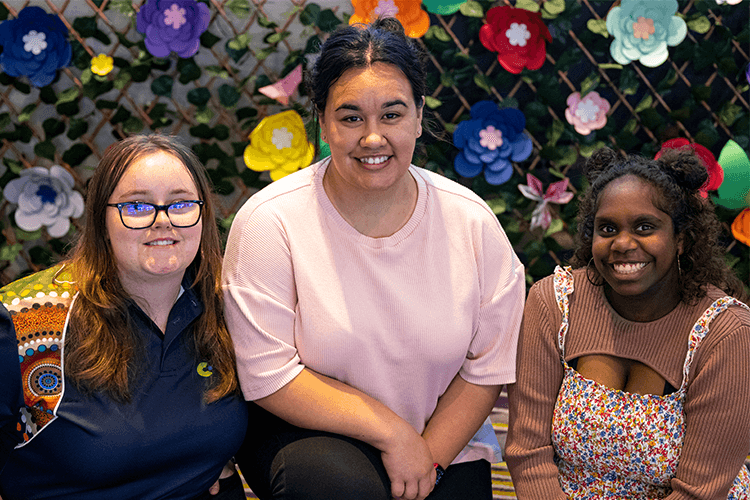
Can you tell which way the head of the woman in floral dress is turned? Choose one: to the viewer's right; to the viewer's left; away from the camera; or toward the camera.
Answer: toward the camera

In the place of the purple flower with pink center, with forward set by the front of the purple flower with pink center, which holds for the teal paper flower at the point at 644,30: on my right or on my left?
on my left

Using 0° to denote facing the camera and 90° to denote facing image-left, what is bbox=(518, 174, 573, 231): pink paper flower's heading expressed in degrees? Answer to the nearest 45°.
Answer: approximately 0°

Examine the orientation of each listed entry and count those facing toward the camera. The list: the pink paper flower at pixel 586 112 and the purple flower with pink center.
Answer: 2

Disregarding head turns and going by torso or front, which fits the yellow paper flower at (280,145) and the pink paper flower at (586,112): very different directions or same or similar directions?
same or similar directions

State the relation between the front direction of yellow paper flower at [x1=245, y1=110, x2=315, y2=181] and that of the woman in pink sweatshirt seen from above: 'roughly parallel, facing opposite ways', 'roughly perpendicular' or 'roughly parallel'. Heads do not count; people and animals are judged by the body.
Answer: roughly parallel

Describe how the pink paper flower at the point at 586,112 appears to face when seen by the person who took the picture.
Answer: facing the viewer

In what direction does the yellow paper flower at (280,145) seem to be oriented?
toward the camera

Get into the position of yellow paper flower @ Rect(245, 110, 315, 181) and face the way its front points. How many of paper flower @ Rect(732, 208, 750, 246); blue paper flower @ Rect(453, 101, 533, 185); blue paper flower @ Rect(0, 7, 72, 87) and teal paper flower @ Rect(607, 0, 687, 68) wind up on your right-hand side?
1

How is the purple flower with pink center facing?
toward the camera

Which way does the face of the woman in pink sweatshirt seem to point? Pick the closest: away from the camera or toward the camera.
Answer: toward the camera

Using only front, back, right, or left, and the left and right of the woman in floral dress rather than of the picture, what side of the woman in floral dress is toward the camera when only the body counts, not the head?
front

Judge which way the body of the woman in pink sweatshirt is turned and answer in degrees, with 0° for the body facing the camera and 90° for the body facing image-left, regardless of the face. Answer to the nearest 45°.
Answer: approximately 0°

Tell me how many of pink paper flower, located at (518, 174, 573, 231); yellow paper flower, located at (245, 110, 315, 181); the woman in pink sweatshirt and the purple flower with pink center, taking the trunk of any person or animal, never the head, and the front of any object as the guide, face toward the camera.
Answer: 4

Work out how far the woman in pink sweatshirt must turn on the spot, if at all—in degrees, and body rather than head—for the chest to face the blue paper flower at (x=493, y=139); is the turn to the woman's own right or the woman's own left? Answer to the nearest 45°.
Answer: approximately 180°

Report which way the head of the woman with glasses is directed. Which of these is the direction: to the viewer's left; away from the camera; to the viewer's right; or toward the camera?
toward the camera
